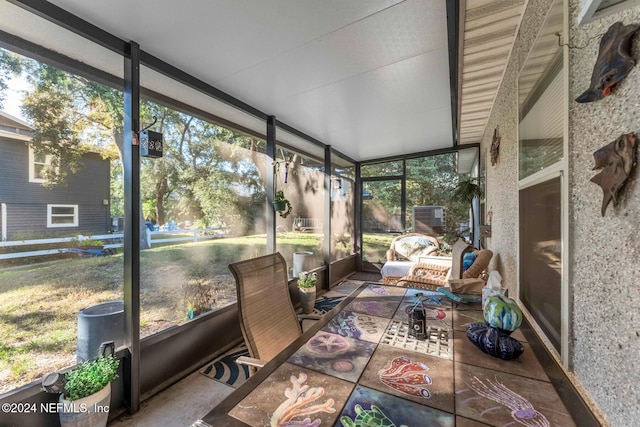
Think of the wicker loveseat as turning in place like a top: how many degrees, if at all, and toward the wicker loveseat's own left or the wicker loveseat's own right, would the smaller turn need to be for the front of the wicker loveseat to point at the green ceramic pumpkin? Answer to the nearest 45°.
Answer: approximately 90° to the wicker loveseat's own left

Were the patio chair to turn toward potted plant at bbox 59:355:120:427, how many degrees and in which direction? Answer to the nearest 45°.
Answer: approximately 135° to its right

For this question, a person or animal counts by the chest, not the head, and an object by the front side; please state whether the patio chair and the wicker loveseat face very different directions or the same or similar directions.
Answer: very different directions

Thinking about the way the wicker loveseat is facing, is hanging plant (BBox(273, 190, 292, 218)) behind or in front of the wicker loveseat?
in front

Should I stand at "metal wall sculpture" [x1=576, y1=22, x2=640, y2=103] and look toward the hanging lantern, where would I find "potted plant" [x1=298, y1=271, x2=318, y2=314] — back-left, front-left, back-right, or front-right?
front-right

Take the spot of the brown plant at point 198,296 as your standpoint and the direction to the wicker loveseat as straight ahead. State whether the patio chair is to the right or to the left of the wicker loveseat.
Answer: right

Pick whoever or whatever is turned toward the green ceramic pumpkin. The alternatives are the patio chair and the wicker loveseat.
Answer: the patio chair

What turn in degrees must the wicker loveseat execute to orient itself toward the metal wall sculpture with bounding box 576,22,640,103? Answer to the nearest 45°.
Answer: approximately 90° to its left

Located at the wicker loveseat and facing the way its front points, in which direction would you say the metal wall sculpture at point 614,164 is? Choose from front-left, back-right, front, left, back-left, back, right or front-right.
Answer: left

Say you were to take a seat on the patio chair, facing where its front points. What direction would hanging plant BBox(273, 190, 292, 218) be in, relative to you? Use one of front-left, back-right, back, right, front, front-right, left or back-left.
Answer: back-left

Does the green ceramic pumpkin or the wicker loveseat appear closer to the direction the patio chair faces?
the green ceramic pumpkin

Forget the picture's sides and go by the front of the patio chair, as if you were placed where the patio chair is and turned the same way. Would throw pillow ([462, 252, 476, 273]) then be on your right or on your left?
on your left
